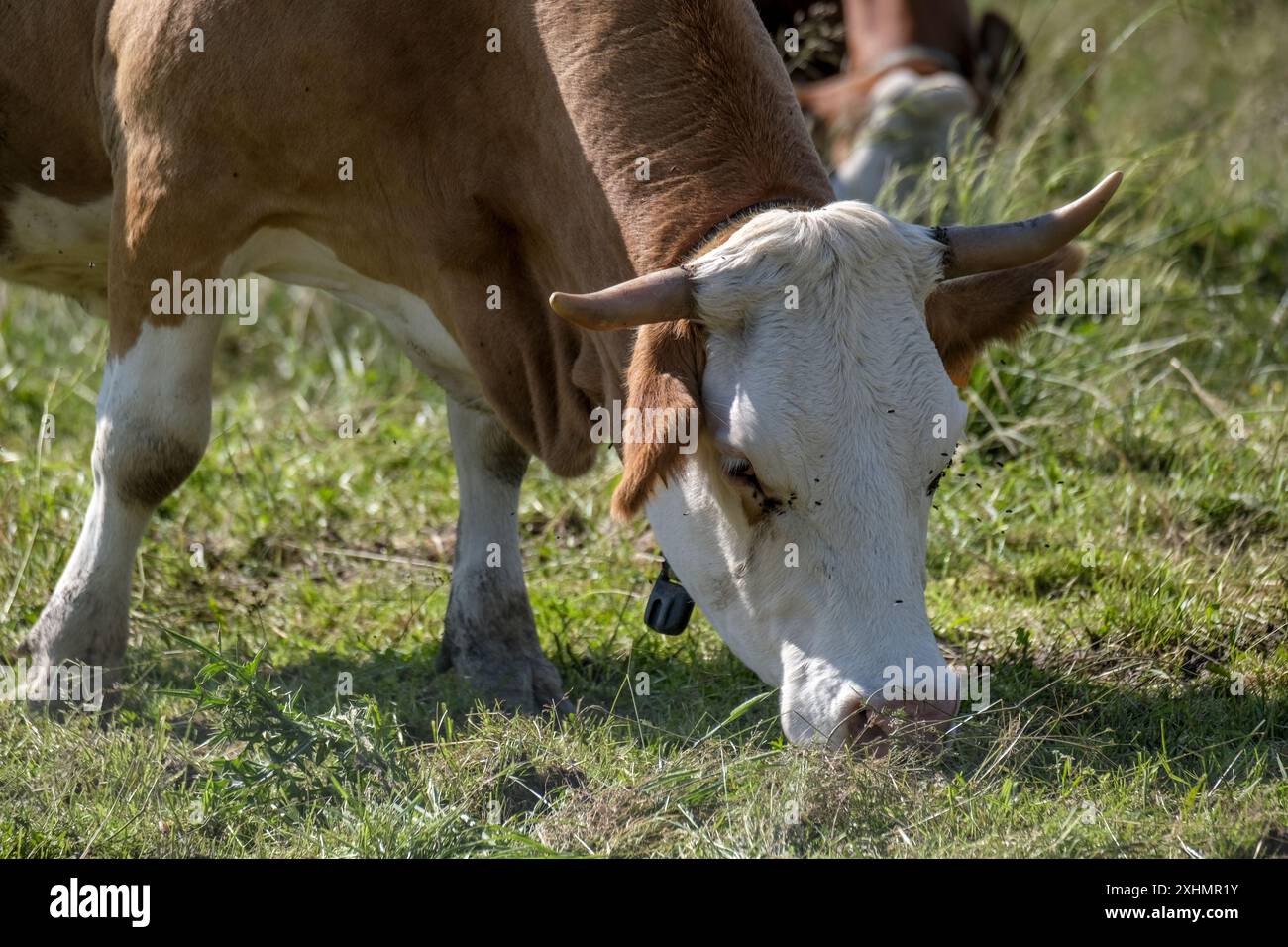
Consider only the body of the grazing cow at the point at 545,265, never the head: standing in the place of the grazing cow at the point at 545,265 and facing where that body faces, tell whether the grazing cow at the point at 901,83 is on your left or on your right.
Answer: on your left

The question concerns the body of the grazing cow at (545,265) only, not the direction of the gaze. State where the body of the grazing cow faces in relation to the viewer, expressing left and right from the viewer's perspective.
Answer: facing the viewer and to the right of the viewer
